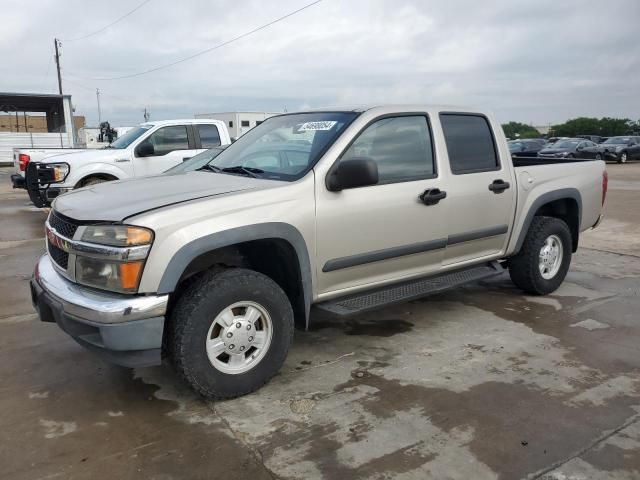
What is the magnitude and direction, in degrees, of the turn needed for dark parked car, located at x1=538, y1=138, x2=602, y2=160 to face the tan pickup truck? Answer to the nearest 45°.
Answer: approximately 45° to its left

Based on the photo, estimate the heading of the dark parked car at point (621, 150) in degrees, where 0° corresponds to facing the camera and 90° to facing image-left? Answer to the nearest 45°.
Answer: approximately 45°

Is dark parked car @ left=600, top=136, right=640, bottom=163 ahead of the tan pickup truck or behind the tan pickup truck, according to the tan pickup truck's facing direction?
behind

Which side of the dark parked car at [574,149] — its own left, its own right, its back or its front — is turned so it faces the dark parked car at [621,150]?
back

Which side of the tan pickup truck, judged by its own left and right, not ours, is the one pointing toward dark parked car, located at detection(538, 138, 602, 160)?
back

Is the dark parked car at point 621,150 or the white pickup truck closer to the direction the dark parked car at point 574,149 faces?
the white pickup truck

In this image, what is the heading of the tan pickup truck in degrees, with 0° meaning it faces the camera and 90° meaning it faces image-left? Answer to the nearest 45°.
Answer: approximately 45°

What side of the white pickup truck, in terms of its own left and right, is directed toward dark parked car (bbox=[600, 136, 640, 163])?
back

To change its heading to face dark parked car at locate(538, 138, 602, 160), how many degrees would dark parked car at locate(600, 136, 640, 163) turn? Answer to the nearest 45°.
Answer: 0° — it already faces it

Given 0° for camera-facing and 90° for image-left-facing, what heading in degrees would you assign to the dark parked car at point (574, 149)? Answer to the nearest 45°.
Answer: approximately 45°

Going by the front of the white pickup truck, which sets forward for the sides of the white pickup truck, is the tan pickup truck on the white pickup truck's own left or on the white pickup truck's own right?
on the white pickup truck's own left
